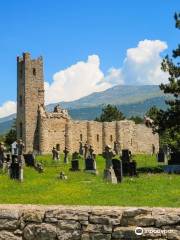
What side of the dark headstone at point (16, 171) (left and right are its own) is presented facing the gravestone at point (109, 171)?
left

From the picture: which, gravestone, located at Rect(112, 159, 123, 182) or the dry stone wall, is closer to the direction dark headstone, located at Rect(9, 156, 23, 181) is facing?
the dry stone wall

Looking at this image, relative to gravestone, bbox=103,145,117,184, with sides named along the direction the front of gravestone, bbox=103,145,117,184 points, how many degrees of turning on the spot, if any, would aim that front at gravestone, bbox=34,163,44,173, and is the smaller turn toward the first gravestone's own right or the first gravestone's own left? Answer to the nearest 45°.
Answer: approximately 90° to the first gravestone's own right

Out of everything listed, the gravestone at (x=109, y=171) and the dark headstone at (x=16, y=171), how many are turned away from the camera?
0

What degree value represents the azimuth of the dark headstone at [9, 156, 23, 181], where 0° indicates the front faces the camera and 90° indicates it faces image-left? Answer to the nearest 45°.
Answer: approximately 45°

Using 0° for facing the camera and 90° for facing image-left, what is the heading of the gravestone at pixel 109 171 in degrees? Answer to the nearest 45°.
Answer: approximately 45°

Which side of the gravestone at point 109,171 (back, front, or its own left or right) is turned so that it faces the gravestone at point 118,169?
left
